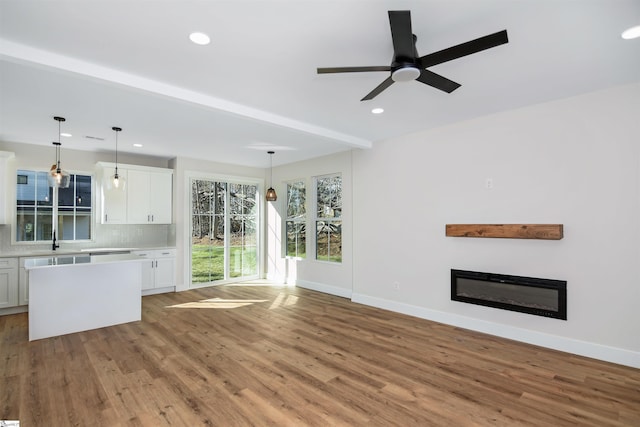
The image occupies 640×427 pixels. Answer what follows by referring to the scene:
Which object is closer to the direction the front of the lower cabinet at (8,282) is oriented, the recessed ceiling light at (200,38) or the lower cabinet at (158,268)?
the recessed ceiling light

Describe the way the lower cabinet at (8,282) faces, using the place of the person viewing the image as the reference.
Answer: facing the viewer

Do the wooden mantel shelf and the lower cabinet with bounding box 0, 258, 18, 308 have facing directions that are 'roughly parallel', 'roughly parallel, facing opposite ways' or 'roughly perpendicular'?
roughly perpendicular

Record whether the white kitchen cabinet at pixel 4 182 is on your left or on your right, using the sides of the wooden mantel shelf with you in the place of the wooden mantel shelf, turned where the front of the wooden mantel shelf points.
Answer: on your right

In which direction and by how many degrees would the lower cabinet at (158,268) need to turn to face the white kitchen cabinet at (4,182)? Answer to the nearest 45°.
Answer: approximately 90° to its right

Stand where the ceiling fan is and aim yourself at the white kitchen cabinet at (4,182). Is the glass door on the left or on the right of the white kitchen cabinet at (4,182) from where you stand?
right

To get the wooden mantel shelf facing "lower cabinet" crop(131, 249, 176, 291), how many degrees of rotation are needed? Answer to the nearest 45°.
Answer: approximately 90° to its right

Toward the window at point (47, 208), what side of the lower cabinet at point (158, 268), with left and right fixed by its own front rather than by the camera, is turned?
right

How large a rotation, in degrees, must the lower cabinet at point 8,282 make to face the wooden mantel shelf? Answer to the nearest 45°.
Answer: approximately 45° to its left

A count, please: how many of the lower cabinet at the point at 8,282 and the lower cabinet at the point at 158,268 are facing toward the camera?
2
